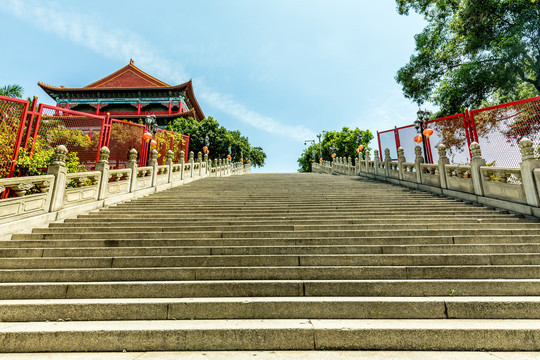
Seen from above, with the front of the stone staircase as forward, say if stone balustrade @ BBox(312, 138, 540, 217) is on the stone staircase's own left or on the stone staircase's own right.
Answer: on the stone staircase's own left

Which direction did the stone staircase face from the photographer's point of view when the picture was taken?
facing the viewer

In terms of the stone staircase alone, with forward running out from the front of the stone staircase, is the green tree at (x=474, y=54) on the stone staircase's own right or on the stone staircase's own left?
on the stone staircase's own left

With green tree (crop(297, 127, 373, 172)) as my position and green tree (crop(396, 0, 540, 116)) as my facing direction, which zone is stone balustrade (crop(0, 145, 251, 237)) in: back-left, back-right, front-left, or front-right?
front-right

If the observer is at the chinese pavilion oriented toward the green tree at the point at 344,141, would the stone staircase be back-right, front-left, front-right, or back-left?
front-right

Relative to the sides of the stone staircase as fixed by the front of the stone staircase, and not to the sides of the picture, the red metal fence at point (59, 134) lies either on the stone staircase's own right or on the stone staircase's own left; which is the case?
on the stone staircase's own right
